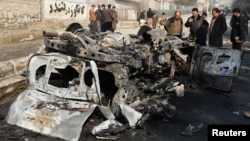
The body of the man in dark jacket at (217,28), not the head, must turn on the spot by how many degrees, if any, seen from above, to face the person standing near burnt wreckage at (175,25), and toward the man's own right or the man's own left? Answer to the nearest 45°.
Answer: approximately 45° to the man's own right

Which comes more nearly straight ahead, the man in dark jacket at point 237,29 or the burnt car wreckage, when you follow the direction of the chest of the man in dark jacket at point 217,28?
the burnt car wreckage

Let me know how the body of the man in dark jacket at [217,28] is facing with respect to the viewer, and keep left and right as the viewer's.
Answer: facing the viewer and to the left of the viewer

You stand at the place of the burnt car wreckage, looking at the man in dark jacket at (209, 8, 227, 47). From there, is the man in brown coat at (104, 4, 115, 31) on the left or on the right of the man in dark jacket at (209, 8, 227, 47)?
left

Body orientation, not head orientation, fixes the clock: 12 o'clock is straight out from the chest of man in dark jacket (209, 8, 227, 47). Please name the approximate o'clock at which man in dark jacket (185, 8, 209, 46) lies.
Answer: man in dark jacket (185, 8, 209, 46) is roughly at 2 o'clock from man in dark jacket (209, 8, 227, 47).

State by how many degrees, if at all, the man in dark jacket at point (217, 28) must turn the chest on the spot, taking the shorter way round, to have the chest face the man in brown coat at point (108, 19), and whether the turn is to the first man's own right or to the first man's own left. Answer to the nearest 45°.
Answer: approximately 90° to the first man's own right

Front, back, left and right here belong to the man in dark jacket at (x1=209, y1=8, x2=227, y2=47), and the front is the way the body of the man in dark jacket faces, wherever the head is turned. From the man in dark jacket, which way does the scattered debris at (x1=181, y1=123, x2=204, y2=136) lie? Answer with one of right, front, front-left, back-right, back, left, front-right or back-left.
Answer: front-left
